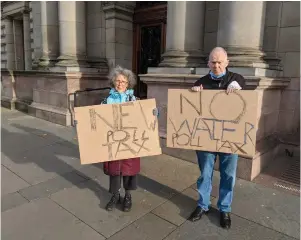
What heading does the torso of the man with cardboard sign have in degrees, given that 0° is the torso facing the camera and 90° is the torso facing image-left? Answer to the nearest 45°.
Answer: approximately 0°

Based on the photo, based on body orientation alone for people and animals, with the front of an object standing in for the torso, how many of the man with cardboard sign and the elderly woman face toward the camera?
2

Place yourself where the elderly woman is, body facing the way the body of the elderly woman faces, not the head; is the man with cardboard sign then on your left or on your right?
on your left

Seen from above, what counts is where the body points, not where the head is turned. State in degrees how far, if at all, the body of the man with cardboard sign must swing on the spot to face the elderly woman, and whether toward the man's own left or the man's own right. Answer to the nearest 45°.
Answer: approximately 90° to the man's own right
